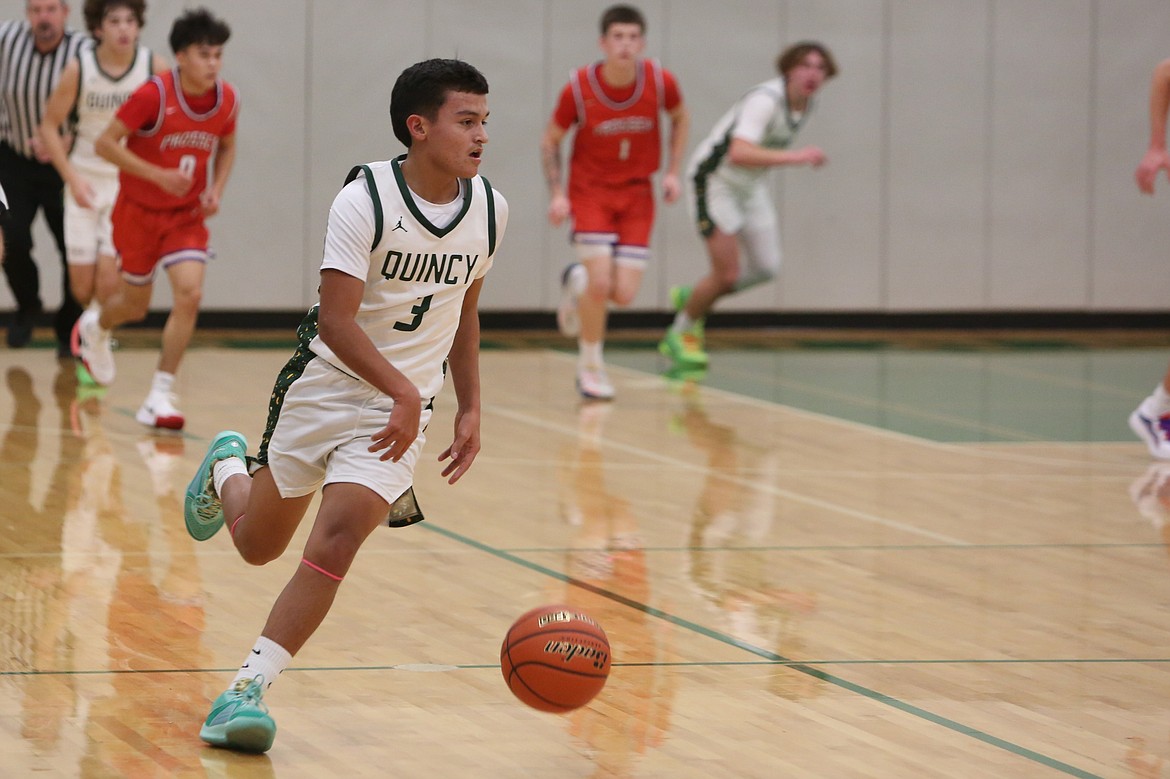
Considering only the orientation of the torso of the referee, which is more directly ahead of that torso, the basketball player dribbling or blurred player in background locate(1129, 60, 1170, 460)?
the basketball player dribbling

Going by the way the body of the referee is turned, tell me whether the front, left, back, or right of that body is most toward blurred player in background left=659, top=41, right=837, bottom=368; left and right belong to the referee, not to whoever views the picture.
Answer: left

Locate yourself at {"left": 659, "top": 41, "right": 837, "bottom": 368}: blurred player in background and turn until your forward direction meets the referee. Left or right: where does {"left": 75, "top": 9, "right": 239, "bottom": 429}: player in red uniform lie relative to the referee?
left

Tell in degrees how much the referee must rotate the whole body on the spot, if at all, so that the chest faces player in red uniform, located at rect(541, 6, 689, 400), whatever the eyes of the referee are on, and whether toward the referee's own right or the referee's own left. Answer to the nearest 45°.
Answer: approximately 45° to the referee's own left

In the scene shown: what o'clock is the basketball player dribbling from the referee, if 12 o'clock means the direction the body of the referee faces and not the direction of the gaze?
The basketball player dribbling is roughly at 12 o'clock from the referee.

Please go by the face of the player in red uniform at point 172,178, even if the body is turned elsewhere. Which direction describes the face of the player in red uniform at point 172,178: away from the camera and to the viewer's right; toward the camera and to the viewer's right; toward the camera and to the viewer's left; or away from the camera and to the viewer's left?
toward the camera and to the viewer's right

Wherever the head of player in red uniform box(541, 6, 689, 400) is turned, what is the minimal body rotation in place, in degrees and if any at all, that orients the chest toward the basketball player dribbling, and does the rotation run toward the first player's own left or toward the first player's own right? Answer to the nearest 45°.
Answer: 0° — they already face them

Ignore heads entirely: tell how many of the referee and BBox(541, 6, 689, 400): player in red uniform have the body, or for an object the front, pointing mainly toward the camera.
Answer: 2

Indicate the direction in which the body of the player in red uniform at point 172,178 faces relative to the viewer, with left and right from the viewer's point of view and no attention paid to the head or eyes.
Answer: facing the viewer and to the right of the viewer

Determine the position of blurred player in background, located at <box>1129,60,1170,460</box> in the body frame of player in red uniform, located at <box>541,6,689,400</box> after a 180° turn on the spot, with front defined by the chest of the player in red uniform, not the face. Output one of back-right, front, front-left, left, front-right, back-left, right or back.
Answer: back-right

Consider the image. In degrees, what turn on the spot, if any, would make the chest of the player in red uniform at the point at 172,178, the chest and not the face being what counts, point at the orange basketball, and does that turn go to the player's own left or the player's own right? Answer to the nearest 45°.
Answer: approximately 45° to the player's own right

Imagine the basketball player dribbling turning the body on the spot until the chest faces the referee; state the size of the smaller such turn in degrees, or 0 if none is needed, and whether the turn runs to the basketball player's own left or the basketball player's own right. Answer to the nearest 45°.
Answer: approximately 135° to the basketball player's own left

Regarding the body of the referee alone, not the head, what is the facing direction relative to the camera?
toward the camera
